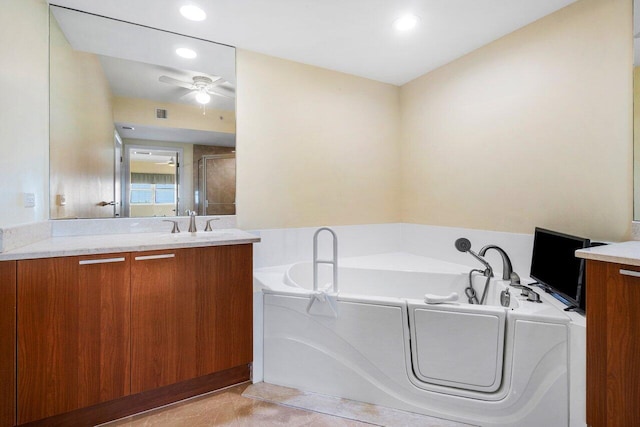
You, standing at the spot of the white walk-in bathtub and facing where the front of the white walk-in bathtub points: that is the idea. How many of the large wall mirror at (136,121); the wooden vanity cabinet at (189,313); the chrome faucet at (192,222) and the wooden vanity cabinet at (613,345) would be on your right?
3

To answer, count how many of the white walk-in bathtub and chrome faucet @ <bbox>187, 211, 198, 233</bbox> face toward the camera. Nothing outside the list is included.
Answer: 2

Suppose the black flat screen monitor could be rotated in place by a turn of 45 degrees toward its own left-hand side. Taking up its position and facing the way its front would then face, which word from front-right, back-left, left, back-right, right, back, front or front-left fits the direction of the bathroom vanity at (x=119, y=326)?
front-right

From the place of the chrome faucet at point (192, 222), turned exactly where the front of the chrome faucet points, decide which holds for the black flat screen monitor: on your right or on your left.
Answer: on your left

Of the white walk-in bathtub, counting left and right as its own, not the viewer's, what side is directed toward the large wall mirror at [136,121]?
right

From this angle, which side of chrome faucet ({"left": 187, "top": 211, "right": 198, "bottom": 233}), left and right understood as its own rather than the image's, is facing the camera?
front

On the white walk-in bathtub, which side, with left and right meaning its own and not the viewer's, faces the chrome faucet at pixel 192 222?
right

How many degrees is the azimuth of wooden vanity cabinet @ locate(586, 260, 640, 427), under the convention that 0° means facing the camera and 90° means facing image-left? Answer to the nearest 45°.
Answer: approximately 45°

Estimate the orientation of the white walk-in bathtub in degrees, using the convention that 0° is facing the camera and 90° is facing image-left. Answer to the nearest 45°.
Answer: approximately 0°

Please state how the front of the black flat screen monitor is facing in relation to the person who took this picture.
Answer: facing the viewer and to the left of the viewer

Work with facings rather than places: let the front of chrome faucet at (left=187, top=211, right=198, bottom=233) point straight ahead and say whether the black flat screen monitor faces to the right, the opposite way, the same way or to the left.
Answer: to the right
